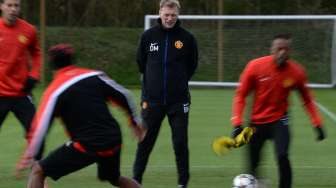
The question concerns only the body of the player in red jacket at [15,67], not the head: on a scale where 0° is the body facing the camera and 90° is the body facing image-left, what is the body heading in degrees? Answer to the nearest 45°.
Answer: approximately 0°

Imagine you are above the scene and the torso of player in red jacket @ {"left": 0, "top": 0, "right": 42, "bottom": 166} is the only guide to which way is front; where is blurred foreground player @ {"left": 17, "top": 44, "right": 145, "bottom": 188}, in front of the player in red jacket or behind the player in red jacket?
in front

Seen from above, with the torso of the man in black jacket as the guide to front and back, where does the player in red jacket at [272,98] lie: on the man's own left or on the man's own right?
on the man's own left

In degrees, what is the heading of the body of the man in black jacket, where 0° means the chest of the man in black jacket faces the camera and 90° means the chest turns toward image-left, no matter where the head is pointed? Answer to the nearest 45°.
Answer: approximately 0°

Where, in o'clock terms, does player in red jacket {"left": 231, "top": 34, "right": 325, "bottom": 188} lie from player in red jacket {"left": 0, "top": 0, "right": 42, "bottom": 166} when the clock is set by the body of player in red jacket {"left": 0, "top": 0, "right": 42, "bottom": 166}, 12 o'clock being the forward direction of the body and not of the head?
player in red jacket {"left": 231, "top": 34, "right": 325, "bottom": 188} is roughly at 10 o'clock from player in red jacket {"left": 0, "top": 0, "right": 42, "bottom": 166}.

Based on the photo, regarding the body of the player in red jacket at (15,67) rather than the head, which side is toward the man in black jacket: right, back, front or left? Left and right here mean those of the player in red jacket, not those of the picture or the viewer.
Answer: left

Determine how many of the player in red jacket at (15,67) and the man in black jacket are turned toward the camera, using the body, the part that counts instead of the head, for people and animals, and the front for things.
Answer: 2

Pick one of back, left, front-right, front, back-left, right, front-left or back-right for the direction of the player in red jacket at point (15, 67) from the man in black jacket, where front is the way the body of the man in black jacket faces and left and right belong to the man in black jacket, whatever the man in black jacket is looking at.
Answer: right
